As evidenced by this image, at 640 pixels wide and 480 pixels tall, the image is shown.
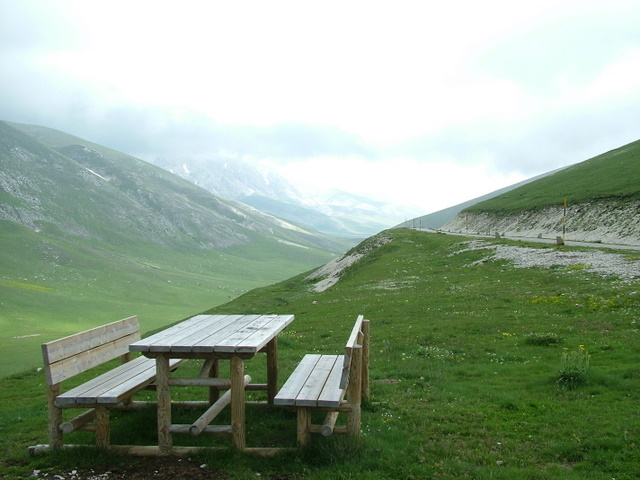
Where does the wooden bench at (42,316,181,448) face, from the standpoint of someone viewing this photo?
facing the viewer and to the right of the viewer
